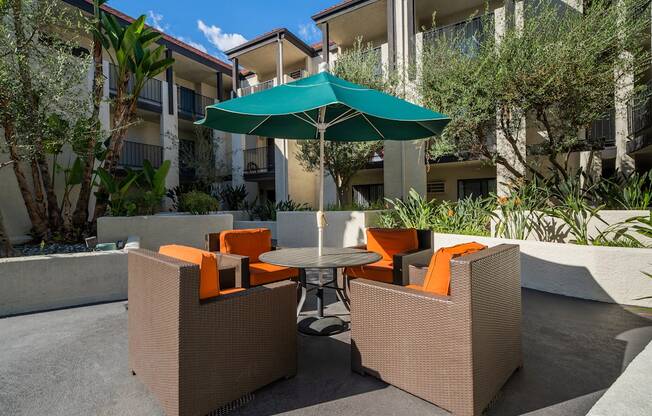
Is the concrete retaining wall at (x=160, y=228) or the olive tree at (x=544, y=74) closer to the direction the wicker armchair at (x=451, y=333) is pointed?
the concrete retaining wall

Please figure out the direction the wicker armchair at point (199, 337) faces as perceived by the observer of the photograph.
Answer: facing away from the viewer and to the right of the viewer

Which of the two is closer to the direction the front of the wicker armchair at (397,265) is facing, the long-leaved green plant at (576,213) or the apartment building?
the apartment building

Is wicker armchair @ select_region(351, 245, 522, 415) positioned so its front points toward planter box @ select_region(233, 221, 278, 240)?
yes

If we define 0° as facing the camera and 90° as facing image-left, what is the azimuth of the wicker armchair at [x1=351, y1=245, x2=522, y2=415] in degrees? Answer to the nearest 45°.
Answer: approximately 135°

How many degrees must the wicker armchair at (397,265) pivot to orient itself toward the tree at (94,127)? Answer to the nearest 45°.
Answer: approximately 45° to its right

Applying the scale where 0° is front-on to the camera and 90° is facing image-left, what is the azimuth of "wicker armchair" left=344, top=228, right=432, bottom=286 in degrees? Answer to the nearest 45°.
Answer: approximately 45°

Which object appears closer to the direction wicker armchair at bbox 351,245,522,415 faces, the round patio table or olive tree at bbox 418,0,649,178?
the round patio table

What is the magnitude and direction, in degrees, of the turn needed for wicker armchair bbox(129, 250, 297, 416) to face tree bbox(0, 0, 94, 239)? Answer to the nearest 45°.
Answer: approximately 90° to its left

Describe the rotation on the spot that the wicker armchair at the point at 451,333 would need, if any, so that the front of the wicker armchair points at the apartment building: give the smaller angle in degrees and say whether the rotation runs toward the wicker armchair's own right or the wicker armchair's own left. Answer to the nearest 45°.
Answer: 0° — it already faces it

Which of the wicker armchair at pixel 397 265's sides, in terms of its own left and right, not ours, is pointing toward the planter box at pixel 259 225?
right

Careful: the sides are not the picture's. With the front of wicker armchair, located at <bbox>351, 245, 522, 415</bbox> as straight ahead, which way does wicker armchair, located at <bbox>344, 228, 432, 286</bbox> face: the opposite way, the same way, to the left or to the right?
to the left
